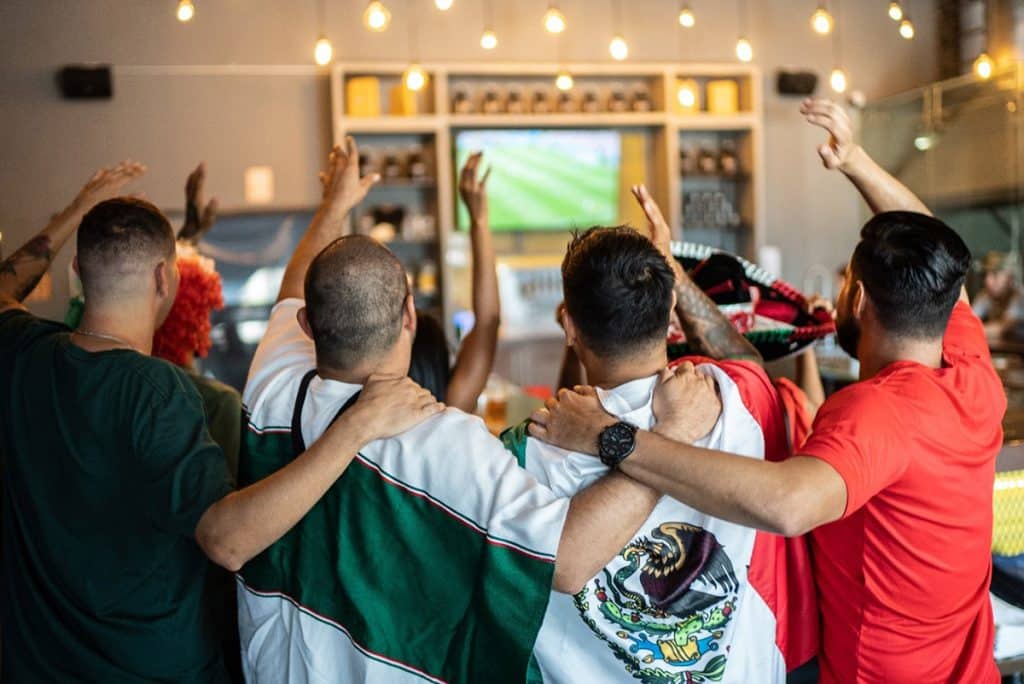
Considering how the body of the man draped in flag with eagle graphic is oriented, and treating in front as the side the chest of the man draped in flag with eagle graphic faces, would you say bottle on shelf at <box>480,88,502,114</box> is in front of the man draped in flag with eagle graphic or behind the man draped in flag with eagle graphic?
in front

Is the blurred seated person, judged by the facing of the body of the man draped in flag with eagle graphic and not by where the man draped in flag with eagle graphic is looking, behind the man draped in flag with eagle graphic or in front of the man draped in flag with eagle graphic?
in front

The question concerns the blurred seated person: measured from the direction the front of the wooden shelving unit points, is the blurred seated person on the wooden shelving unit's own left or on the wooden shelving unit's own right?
on the wooden shelving unit's own left

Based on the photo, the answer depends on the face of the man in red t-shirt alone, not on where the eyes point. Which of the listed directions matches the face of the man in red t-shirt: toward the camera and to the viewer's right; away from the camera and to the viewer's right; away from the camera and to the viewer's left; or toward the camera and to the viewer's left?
away from the camera and to the viewer's left

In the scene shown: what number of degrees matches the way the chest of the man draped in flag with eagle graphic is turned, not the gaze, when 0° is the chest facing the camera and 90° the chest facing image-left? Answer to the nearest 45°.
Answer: approximately 180°

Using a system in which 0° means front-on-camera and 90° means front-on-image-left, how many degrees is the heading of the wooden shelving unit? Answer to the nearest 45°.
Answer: approximately 0°

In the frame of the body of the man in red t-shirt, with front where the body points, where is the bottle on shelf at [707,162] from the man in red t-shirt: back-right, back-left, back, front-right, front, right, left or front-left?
front-right

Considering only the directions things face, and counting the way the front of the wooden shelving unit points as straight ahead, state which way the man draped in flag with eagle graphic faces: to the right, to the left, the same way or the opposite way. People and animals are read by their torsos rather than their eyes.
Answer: the opposite way

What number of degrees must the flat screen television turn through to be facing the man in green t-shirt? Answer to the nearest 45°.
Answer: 0° — it already faces them

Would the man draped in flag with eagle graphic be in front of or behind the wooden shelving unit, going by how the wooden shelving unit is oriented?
in front
